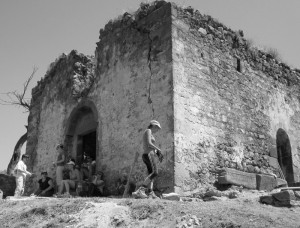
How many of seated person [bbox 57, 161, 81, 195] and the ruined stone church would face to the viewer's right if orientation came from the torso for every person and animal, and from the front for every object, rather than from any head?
0

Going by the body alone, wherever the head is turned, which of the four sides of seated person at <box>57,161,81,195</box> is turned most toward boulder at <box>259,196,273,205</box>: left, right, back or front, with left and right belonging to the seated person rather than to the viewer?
left

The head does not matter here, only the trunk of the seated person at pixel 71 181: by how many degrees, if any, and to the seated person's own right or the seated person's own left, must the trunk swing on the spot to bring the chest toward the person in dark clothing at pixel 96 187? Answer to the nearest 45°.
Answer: approximately 135° to the seated person's own left

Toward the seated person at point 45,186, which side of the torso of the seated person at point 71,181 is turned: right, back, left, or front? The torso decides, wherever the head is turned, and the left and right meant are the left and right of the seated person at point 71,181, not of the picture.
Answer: right

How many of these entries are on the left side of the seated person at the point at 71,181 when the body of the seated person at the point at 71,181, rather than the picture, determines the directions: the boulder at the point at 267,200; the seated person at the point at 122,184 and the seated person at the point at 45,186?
2
